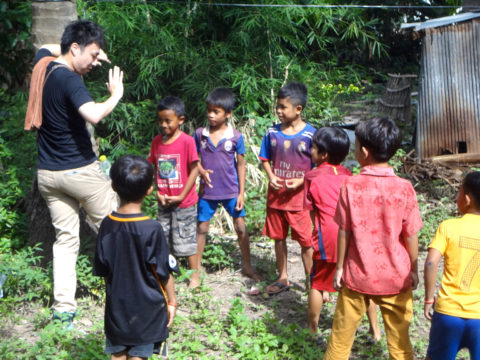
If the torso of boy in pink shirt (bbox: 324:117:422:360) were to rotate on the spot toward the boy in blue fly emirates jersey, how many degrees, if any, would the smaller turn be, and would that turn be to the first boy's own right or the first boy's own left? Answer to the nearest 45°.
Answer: approximately 45° to the first boy's own left

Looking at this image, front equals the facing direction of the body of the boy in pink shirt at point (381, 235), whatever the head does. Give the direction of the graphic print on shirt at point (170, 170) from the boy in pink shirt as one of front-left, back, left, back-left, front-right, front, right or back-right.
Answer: front-left

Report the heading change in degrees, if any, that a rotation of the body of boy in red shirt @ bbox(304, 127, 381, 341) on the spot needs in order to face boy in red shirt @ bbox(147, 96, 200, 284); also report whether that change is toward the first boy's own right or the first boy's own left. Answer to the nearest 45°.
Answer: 0° — they already face them

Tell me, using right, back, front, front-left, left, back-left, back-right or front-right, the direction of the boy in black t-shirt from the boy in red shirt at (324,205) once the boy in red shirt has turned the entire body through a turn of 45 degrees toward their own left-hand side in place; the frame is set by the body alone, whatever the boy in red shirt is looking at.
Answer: front-left

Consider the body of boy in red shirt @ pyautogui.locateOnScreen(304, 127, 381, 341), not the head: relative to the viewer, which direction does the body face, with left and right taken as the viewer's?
facing away from the viewer and to the left of the viewer

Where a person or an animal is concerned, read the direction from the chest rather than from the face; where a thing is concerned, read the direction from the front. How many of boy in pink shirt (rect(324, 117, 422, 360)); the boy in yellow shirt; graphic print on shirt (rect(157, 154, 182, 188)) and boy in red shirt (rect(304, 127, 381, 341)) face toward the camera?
1

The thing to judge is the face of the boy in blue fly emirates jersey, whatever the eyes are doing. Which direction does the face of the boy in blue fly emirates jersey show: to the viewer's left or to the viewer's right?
to the viewer's left

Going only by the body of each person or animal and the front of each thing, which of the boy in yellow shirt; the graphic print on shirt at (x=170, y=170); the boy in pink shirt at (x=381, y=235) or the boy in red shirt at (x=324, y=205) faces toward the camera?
the graphic print on shirt

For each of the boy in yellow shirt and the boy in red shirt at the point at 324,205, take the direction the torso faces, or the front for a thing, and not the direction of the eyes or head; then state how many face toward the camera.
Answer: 0

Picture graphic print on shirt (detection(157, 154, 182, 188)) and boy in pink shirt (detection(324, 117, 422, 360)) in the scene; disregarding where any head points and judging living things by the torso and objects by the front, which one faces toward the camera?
the graphic print on shirt

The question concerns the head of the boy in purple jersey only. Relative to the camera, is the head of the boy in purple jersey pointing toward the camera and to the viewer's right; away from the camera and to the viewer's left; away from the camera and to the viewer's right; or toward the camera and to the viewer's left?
toward the camera and to the viewer's left

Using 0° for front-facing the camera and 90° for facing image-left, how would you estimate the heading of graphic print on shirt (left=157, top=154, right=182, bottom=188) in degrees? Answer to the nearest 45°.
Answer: approximately 0°

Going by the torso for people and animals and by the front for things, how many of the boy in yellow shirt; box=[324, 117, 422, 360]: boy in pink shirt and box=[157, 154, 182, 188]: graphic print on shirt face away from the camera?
2

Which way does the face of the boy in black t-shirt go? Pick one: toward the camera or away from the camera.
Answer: away from the camera

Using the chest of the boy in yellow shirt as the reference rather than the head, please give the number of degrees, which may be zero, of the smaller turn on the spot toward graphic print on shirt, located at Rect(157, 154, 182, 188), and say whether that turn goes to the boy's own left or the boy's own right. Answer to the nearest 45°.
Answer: approximately 45° to the boy's own left

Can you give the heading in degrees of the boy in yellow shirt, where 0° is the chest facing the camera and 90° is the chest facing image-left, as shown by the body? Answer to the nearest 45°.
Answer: approximately 180°

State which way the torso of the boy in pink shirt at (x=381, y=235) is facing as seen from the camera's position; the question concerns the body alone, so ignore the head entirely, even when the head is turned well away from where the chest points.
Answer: away from the camera

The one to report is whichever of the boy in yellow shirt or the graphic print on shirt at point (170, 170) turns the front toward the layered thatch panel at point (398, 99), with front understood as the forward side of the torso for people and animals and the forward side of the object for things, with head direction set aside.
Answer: the boy in yellow shirt

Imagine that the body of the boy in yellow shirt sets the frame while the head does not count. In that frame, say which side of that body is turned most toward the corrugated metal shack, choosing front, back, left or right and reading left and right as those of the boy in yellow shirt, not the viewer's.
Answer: front
